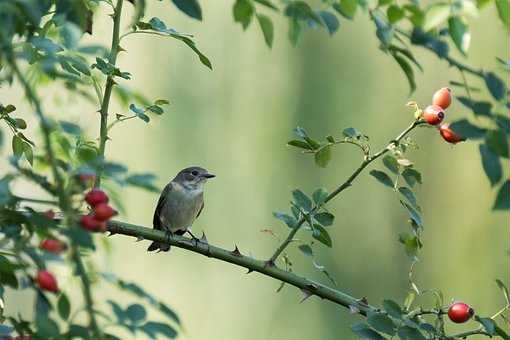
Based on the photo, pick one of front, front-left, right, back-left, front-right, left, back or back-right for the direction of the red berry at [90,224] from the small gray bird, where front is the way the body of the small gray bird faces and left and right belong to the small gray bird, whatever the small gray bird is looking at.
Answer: front-right

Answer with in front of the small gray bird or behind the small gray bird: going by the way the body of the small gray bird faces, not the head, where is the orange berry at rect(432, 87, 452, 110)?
in front

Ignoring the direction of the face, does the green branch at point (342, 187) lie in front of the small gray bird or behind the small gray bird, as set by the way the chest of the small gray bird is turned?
in front

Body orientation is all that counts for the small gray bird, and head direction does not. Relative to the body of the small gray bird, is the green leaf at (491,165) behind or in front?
in front

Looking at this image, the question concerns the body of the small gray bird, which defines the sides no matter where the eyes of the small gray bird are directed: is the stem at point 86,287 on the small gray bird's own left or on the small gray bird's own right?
on the small gray bird's own right

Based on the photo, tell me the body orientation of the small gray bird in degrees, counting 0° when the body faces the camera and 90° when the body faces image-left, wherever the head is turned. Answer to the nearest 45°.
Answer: approximately 315°
